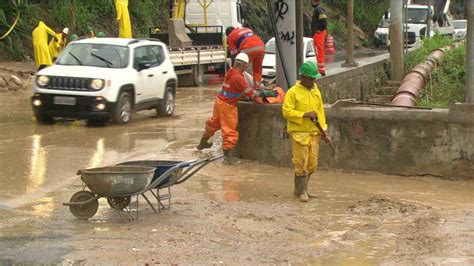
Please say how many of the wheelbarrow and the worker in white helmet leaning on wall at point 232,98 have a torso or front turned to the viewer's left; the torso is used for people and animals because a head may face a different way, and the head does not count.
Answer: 1

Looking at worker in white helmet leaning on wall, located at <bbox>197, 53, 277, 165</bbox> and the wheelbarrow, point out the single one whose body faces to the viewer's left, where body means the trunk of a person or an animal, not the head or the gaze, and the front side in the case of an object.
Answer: the wheelbarrow

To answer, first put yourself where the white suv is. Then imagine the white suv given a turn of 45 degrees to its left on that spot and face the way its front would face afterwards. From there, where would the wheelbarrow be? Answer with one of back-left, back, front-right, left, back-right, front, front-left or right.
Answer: front

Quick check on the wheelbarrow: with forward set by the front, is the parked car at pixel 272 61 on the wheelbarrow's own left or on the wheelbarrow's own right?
on the wheelbarrow's own right

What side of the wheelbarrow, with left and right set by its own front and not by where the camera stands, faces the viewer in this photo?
left

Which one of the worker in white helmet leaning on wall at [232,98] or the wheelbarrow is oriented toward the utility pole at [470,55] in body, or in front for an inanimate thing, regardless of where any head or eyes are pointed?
the worker in white helmet leaning on wall

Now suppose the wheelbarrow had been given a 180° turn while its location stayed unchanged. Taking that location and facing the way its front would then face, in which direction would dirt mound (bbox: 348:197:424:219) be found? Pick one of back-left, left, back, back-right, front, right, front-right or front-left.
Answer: front

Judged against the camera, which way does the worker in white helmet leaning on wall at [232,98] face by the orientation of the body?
to the viewer's right

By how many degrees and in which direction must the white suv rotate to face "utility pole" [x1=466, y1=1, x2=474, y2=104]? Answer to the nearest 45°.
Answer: approximately 90° to its left

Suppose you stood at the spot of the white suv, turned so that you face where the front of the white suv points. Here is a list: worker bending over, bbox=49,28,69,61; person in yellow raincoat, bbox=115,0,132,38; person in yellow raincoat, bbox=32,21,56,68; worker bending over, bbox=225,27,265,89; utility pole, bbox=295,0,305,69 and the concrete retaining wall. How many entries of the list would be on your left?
3

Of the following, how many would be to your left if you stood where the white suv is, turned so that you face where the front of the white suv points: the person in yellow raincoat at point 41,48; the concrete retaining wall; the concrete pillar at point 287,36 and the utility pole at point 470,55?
3

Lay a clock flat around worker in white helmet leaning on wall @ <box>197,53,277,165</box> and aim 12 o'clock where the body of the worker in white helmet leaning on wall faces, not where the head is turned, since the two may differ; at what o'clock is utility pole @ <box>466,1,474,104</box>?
The utility pole is roughly at 12 o'clock from the worker in white helmet leaning on wall.

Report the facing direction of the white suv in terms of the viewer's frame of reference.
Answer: facing the viewer and to the left of the viewer

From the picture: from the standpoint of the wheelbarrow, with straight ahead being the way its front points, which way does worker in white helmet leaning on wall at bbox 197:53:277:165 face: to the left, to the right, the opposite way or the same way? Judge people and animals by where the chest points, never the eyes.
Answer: the opposite way

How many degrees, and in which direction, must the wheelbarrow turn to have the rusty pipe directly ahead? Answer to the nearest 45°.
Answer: approximately 135° to its right

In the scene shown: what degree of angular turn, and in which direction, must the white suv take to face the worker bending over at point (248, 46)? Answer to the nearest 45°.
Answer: approximately 90° to its left

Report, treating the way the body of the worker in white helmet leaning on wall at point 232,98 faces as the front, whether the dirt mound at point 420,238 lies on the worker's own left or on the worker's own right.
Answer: on the worker's own right
